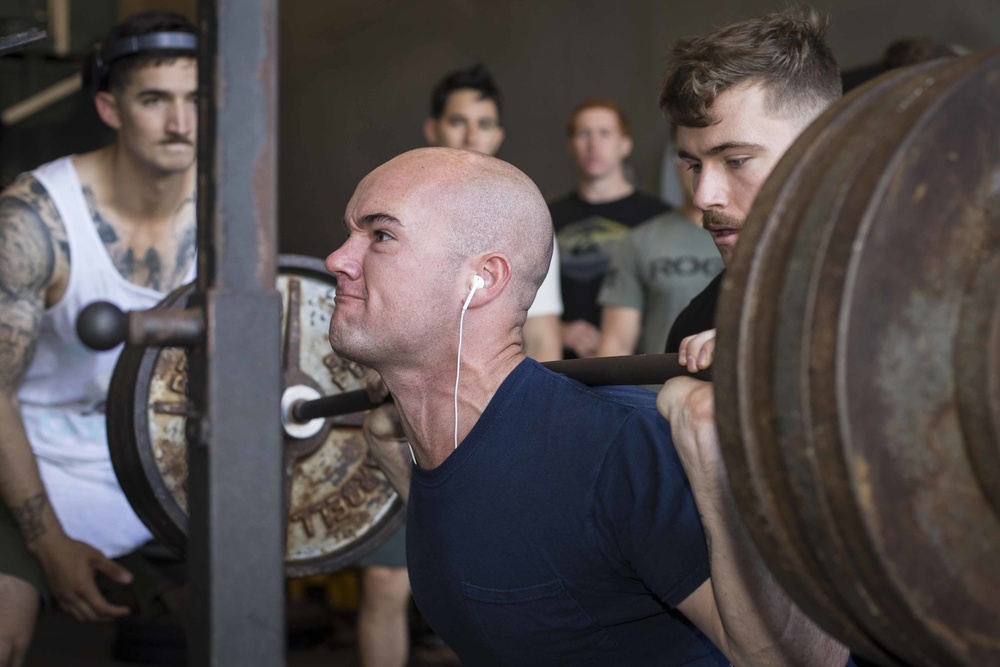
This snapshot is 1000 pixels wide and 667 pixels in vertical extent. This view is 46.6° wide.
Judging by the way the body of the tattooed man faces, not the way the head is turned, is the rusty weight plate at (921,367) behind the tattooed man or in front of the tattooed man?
in front

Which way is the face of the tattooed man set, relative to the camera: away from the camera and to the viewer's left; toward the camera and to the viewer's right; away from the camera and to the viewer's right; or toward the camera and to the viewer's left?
toward the camera and to the viewer's right

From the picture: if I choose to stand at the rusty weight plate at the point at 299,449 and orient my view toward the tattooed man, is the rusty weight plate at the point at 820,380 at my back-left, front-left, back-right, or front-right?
back-left

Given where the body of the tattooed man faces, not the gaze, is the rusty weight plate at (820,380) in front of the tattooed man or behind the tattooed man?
in front

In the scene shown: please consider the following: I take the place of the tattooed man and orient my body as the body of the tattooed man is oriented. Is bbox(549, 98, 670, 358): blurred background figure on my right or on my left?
on my left

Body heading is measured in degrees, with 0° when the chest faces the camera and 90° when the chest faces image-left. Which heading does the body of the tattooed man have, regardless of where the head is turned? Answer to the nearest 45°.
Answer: approximately 315°
